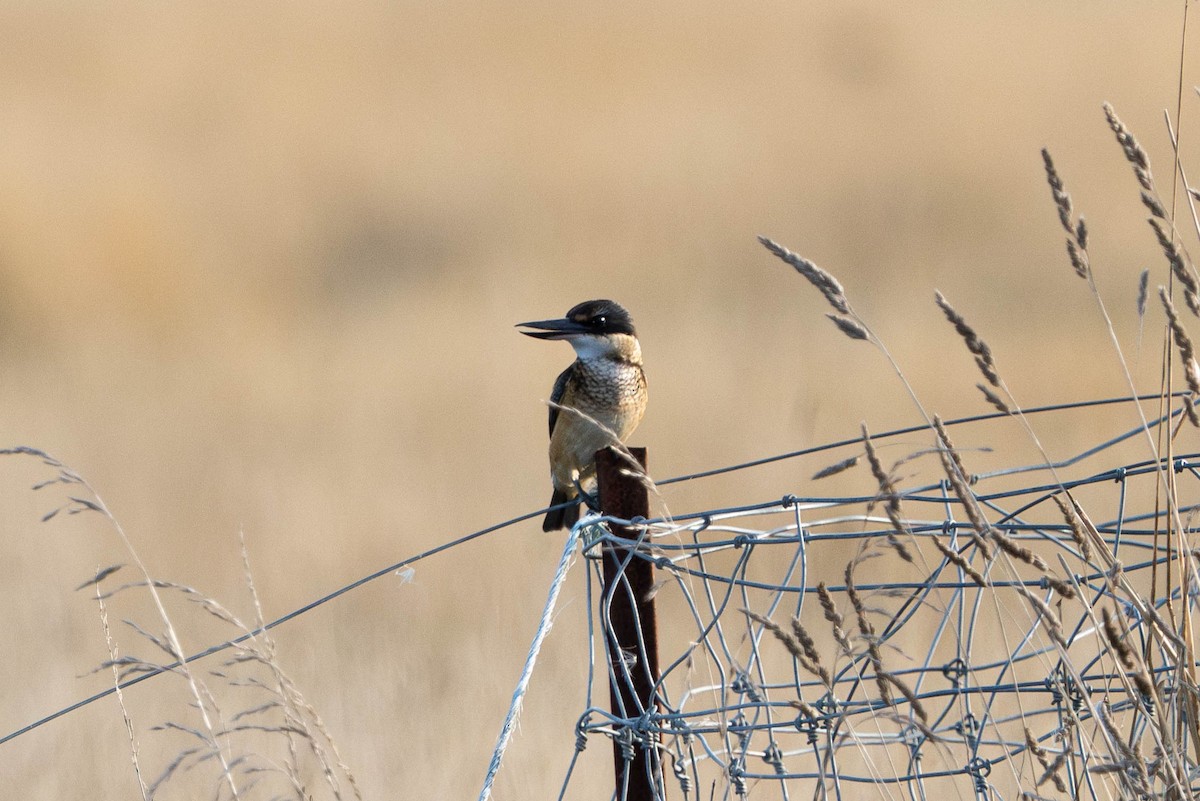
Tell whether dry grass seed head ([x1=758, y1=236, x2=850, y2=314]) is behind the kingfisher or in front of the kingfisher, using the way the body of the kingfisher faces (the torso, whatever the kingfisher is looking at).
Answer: in front

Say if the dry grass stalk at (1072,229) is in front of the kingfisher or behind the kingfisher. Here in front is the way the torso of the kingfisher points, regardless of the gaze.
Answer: in front

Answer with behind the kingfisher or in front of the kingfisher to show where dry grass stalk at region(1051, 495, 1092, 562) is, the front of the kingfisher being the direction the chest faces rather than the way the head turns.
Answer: in front

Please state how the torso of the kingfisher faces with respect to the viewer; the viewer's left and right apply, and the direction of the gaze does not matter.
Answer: facing the viewer and to the right of the viewer
